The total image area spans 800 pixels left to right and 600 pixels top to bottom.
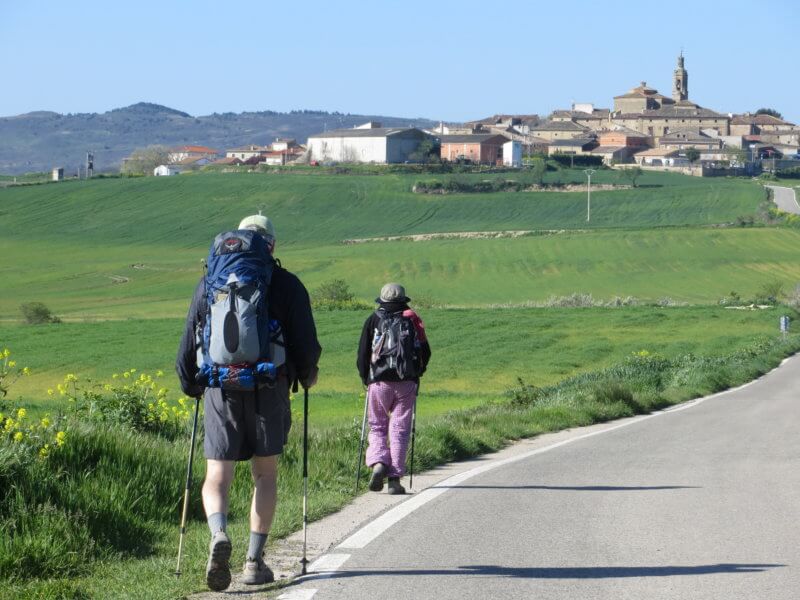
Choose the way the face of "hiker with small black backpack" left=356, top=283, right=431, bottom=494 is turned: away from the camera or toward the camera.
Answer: away from the camera

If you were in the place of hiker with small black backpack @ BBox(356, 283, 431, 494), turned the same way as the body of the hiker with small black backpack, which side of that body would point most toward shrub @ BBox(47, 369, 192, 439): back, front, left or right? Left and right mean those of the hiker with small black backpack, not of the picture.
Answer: left

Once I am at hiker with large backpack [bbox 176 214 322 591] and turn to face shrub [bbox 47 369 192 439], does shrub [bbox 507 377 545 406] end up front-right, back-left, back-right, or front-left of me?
front-right

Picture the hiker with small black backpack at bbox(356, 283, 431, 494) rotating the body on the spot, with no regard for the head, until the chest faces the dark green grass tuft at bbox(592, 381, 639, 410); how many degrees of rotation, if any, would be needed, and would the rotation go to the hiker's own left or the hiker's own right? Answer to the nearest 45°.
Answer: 0° — they already face it

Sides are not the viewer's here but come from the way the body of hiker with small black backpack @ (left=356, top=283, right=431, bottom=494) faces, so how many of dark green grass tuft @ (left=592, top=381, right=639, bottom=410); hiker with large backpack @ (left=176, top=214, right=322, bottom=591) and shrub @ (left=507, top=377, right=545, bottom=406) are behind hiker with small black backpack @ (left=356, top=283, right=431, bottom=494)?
1

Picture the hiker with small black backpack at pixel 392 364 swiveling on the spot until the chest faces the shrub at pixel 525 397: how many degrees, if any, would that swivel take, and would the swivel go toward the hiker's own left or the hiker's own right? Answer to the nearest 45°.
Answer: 0° — they already face it

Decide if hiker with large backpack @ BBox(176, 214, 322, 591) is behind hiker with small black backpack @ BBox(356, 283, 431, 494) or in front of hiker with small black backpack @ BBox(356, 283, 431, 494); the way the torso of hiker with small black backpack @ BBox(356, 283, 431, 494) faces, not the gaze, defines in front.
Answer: behind

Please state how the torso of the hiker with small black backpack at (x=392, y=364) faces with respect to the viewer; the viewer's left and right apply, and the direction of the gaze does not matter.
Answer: facing away from the viewer
